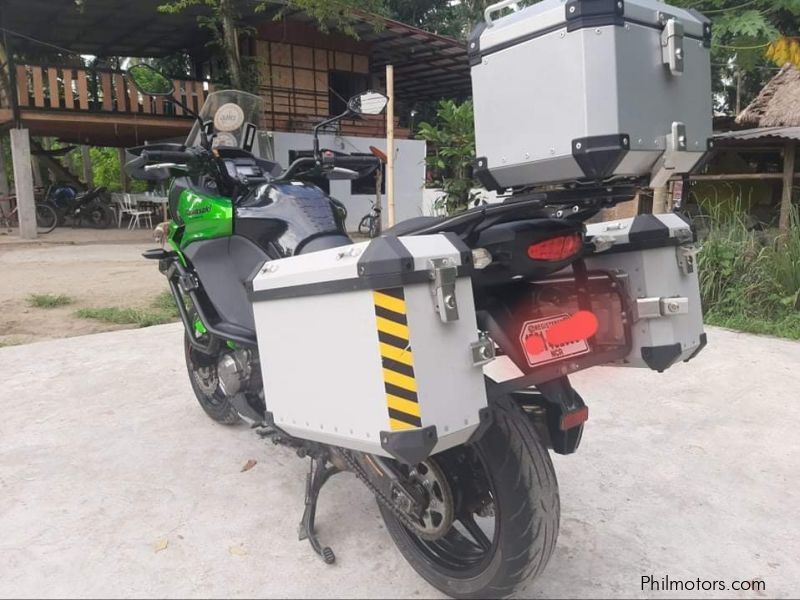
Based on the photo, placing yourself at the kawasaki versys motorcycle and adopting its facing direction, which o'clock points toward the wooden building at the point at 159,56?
The wooden building is roughly at 1 o'clock from the kawasaki versys motorcycle.

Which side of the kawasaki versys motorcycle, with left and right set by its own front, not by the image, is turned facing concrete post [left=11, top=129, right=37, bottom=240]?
front

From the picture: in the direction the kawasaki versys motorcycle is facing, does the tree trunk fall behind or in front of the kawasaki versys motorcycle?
in front

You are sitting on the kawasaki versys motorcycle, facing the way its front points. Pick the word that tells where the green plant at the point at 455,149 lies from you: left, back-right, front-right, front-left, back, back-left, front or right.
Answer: front-right

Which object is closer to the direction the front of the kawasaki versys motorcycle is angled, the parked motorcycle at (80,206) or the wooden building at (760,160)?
the parked motorcycle

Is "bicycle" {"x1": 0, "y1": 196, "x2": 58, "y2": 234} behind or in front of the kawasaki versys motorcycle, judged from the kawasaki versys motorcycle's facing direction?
in front

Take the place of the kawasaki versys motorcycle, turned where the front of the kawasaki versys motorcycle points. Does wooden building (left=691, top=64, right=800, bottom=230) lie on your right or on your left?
on your right

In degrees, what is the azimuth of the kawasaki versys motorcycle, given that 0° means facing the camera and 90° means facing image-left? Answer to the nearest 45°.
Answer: approximately 135°

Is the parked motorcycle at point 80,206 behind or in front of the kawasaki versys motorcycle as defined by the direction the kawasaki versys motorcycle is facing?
in front
